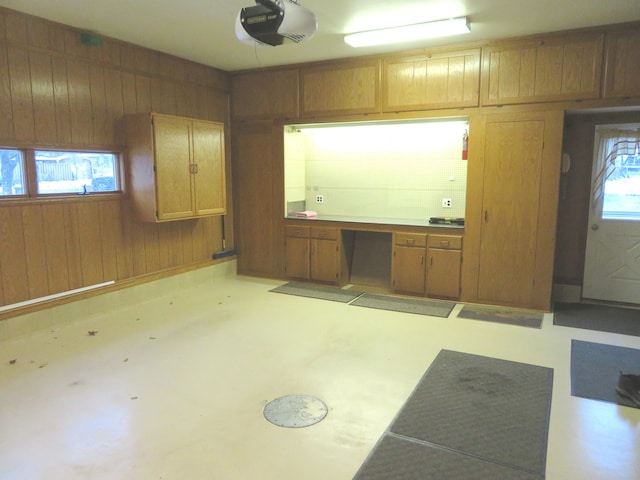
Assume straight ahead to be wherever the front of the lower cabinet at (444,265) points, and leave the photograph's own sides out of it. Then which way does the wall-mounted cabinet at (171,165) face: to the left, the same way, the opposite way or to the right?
to the left

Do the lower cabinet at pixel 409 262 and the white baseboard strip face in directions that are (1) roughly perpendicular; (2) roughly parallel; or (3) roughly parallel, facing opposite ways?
roughly perpendicular

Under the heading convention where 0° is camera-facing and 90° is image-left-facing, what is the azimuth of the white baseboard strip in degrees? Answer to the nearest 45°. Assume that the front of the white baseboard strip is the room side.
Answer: approximately 315°

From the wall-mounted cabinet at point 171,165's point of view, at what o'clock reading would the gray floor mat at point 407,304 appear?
The gray floor mat is roughly at 11 o'clock from the wall-mounted cabinet.

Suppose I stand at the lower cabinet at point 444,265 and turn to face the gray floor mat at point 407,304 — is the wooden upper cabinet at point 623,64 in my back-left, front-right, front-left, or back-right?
back-left

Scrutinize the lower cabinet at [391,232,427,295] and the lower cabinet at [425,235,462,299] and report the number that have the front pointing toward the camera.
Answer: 2

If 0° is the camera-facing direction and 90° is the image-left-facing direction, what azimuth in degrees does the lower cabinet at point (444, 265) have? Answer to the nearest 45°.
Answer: approximately 0°

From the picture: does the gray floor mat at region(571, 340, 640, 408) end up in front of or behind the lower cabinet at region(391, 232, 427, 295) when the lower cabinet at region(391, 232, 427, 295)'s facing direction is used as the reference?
in front

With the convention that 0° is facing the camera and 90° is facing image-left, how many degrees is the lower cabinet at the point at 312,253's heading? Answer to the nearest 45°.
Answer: approximately 45°
